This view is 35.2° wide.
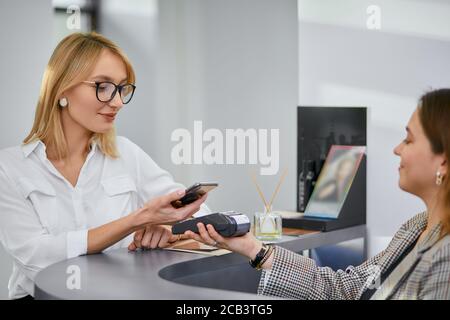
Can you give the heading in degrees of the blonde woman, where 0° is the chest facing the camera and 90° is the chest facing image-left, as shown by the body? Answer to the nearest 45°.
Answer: approximately 315°

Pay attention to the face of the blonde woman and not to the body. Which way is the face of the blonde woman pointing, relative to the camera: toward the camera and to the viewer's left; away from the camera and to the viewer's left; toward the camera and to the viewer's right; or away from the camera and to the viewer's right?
toward the camera and to the viewer's right
